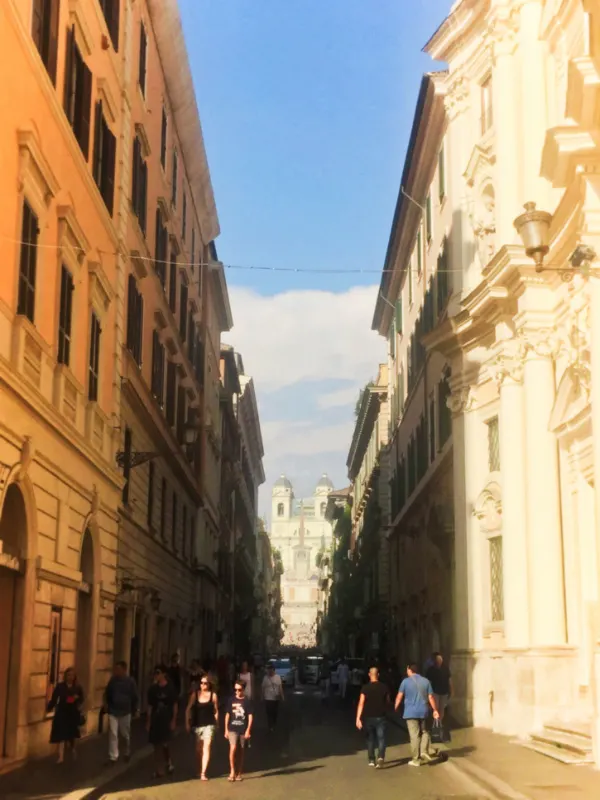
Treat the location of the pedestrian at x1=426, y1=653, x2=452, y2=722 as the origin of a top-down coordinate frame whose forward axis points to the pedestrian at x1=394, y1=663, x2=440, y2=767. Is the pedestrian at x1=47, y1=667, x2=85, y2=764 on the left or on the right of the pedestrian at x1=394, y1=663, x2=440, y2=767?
right

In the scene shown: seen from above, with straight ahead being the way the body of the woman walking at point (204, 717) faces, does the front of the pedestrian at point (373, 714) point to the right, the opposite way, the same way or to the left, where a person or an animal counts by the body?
the opposite way

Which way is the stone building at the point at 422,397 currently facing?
to the viewer's left

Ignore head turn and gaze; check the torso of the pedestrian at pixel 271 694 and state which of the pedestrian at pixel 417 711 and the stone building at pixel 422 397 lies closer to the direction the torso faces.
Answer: the pedestrian

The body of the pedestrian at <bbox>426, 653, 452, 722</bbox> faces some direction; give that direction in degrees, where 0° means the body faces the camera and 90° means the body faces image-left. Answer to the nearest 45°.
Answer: approximately 0°

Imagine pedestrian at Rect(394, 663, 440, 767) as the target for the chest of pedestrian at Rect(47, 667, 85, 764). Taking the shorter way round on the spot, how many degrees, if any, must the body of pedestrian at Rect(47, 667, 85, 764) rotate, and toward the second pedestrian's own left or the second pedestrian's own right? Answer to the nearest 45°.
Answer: approximately 90° to the second pedestrian's own left

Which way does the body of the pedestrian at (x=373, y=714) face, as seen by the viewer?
away from the camera

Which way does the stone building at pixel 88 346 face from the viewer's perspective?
to the viewer's right
